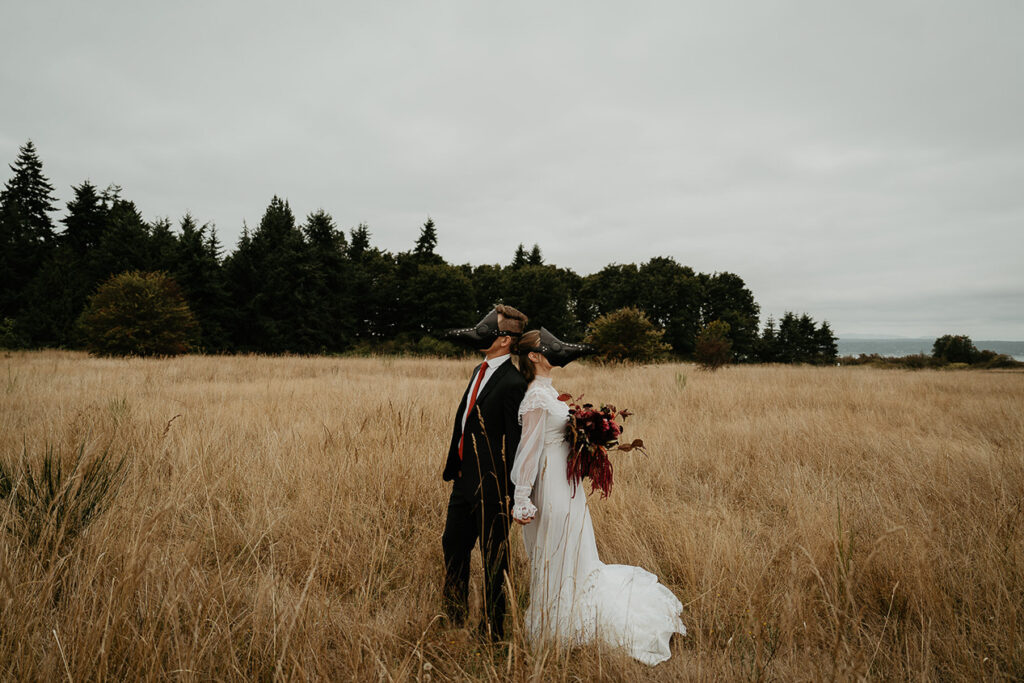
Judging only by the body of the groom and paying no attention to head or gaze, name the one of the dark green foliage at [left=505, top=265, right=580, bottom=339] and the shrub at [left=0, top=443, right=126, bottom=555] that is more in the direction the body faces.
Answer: the shrub

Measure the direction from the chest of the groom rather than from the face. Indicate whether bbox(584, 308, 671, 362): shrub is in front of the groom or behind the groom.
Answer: behind

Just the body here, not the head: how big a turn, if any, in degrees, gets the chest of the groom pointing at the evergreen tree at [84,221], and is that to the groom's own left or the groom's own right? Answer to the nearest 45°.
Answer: approximately 90° to the groom's own right

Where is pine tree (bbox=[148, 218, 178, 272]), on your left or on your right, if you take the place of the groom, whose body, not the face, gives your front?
on your right

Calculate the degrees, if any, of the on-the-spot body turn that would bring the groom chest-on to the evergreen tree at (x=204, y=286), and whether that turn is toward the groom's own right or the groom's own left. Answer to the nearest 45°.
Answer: approximately 90° to the groom's own right

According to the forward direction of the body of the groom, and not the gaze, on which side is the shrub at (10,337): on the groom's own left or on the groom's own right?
on the groom's own right

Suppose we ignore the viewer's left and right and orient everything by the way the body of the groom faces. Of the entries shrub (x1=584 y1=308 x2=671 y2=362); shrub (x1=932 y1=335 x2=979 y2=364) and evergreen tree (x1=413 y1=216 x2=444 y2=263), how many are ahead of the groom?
0

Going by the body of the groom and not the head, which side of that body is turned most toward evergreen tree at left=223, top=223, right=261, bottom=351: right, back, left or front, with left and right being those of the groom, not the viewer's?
right

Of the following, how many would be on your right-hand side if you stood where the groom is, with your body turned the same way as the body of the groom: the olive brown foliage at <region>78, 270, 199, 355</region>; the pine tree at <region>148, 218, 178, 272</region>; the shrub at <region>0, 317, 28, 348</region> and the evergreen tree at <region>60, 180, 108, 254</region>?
4

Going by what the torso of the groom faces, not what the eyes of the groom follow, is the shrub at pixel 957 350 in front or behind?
behind

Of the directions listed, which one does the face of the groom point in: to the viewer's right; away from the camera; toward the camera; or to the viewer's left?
to the viewer's left

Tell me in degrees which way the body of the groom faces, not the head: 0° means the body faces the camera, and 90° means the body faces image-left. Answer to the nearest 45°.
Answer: approximately 45°

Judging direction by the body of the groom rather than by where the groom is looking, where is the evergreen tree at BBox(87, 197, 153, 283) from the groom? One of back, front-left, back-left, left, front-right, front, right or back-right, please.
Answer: right

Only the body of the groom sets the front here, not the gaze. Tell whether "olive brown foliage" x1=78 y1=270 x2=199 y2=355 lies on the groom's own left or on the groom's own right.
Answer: on the groom's own right

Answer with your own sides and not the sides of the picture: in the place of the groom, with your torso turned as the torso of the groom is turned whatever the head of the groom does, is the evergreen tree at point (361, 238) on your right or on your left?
on your right

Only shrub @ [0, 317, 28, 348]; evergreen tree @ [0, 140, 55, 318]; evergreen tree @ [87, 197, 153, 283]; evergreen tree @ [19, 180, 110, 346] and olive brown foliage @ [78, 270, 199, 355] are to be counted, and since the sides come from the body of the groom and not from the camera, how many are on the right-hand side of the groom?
5
